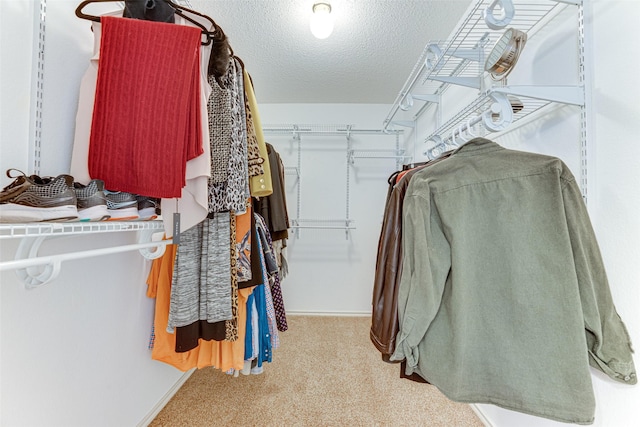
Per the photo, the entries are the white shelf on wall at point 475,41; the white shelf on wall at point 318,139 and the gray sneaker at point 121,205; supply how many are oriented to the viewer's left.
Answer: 1

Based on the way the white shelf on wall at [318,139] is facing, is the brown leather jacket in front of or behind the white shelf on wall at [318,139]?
in front

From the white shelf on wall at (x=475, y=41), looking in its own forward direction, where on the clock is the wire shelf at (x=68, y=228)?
The wire shelf is roughly at 10 o'clock from the white shelf on wall.

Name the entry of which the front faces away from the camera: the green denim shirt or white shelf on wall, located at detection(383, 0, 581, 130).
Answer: the green denim shirt

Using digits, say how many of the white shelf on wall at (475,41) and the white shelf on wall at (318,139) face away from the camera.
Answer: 0

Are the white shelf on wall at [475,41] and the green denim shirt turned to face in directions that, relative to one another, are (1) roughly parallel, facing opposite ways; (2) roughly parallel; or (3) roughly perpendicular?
roughly perpendicular

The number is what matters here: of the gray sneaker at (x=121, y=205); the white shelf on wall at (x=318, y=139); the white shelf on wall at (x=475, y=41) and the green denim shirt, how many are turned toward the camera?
1

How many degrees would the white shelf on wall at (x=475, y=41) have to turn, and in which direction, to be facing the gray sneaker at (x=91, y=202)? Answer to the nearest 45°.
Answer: approximately 45° to its left

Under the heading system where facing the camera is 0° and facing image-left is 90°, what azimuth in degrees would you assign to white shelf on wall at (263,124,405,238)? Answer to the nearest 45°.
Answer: approximately 0°

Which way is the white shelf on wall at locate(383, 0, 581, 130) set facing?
to the viewer's left

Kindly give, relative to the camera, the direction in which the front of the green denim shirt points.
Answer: facing away from the viewer

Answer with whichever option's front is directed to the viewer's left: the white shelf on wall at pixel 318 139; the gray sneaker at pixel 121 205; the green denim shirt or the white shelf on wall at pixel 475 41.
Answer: the white shelf on wall at pixel 475 41

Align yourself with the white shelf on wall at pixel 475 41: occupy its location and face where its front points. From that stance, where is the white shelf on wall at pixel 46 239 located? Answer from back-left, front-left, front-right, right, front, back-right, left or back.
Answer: front-left

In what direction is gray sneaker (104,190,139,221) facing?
to the viewer's right
